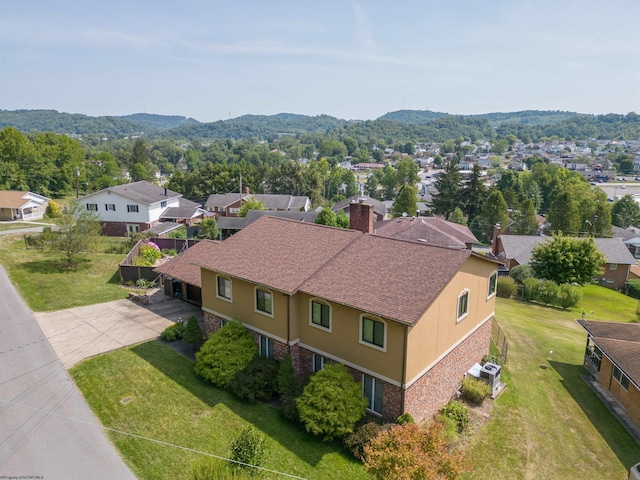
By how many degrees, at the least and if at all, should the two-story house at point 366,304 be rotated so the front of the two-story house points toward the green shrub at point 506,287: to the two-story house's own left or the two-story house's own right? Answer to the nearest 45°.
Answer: approximately 180°

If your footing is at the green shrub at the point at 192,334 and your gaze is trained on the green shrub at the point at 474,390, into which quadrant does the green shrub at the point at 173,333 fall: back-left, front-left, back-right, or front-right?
back-left

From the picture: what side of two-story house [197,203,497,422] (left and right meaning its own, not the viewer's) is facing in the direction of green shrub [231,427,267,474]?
front

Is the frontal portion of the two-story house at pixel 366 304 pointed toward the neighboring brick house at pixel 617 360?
no

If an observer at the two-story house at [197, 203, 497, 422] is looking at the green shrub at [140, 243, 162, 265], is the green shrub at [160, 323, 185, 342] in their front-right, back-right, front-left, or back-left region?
front-left

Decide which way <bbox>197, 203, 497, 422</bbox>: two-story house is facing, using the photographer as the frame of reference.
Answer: facing the viewer and to the left of the viewer

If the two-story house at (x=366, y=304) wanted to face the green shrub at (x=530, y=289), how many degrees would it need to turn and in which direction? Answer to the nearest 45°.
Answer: approximately 180°

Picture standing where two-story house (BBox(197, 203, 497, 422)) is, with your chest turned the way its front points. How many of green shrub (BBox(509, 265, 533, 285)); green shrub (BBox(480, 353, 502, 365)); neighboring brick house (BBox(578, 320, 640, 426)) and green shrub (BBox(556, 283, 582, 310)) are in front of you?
0

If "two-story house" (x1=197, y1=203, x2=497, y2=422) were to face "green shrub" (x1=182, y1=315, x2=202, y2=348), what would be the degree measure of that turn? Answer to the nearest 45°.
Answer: approximately 45° to its right

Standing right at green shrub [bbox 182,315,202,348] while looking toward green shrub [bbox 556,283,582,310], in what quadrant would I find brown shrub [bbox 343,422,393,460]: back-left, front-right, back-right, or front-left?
front-right

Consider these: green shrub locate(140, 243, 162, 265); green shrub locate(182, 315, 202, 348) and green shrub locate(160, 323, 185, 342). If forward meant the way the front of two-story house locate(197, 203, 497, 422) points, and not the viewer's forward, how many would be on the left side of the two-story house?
0

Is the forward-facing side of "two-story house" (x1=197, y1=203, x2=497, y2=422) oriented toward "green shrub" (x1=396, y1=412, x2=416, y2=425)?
no

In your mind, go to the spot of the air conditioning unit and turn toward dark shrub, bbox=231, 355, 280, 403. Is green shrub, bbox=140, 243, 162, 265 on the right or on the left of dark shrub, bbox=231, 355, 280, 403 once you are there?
right

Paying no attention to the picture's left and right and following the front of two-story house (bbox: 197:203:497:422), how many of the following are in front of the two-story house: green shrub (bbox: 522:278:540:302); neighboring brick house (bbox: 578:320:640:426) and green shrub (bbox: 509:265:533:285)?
0

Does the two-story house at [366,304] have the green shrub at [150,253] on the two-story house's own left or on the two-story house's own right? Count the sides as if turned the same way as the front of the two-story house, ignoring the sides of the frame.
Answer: on the two-story house's own right
